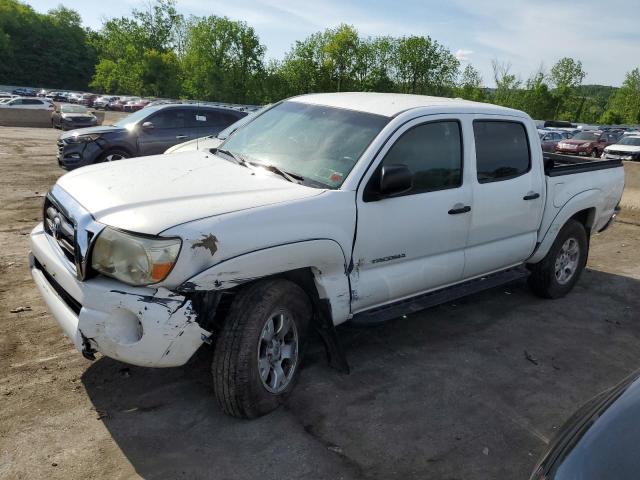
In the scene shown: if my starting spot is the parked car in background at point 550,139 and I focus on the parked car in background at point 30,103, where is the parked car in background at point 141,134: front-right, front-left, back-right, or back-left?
front-left

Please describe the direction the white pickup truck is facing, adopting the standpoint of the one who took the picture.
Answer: facing the viewer and to the left of the viewer

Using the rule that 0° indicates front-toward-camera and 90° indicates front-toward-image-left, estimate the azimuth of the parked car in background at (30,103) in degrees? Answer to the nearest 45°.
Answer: approximately 90°

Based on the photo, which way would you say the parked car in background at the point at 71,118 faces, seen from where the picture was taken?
facing the viewer and to the right of the viewer

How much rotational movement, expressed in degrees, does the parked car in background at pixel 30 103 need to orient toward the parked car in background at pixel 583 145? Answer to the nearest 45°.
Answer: approximately 135° to its left

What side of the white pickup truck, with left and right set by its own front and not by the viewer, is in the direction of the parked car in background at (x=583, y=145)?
back

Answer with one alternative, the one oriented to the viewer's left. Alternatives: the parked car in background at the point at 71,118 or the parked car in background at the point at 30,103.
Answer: the parked car in background at the point at 30,103

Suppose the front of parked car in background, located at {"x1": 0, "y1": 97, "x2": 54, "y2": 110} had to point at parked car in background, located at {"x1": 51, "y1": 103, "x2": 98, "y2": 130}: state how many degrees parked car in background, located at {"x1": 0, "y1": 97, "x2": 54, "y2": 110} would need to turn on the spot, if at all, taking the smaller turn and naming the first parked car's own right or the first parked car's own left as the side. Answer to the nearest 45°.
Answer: approximately 90° to the first parked car's own left
